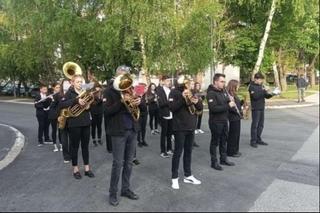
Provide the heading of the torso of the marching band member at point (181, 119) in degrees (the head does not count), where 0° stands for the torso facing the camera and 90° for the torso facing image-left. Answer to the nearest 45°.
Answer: approximately 315°

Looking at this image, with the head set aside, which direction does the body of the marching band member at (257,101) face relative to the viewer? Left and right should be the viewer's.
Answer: facing the viewer and to the right of the viewer

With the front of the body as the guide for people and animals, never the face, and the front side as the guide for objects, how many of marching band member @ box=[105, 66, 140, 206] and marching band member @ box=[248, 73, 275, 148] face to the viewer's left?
0

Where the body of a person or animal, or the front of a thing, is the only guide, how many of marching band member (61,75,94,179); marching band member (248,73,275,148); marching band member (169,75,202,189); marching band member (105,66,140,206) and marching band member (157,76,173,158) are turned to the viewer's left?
0

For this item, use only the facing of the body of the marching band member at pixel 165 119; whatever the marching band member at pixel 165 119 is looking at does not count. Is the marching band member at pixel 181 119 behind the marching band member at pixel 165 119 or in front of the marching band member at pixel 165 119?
in front

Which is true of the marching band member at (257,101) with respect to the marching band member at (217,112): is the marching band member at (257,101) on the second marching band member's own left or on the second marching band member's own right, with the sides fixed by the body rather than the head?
on the second marching band member's own left

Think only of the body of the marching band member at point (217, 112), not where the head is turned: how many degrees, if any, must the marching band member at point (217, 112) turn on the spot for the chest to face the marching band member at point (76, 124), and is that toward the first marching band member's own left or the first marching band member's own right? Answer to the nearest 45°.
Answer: approximately 90° to the first marching band member's own right

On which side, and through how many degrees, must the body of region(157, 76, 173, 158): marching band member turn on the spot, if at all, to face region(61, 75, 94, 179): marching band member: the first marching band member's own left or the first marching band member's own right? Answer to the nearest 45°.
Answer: approximately 90° to the first marching band member's own right

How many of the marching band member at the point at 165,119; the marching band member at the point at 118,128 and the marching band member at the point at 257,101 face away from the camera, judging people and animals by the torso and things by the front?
0

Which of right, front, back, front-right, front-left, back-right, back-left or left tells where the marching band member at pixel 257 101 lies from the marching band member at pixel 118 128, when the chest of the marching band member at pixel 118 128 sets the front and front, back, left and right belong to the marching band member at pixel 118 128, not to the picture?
left

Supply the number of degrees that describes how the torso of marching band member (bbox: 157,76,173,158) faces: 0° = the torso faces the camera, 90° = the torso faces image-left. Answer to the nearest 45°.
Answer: approximately 315°

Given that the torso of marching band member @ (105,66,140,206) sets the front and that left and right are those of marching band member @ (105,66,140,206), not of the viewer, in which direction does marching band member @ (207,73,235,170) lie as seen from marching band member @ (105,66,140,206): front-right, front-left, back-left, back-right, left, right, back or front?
left

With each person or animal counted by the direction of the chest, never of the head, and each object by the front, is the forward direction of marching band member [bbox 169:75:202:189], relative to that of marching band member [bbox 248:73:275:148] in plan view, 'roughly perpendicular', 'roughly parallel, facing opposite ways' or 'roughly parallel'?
roughly parallel

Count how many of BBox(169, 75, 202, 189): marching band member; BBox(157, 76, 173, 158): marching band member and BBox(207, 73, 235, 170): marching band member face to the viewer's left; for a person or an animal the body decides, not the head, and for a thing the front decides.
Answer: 0

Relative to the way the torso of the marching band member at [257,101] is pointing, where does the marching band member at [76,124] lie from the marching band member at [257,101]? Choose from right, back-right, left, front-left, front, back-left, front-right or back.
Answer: right

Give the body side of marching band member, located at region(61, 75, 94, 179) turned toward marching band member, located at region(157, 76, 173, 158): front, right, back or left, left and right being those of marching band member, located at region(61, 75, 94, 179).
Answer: left
